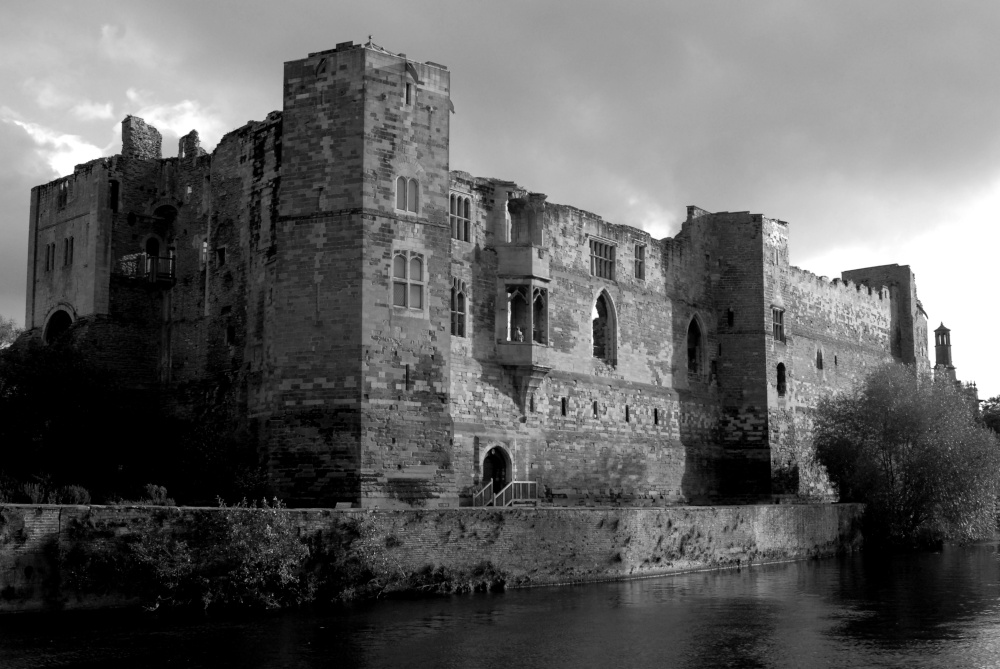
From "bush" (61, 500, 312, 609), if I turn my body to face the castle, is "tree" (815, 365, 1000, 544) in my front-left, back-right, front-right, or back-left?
front-right

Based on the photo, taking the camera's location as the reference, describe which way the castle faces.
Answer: facing the viewer and to the right of the viewer

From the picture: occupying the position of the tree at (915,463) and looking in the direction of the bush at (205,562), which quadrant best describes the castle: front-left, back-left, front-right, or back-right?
front-right

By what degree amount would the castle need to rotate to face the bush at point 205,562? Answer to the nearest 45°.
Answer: approximately 45° to its right
